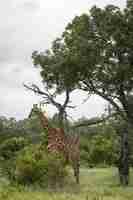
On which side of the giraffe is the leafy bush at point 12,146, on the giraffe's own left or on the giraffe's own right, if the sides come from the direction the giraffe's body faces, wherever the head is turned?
on the giraffe's own right

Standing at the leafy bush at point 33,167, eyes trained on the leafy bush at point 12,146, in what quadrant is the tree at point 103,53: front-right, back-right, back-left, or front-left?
back-right

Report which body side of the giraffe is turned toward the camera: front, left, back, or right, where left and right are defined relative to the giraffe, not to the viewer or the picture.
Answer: left
